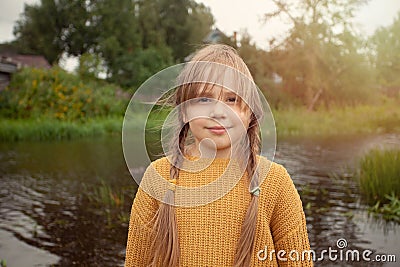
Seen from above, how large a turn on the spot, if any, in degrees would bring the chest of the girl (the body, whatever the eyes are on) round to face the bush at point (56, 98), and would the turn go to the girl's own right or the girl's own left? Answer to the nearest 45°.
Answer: approximately 180°

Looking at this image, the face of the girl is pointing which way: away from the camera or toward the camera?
toward the camera

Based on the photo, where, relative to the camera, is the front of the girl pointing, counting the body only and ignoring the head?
toward the camera

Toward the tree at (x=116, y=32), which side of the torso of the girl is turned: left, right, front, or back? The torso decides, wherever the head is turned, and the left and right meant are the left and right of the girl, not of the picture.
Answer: back

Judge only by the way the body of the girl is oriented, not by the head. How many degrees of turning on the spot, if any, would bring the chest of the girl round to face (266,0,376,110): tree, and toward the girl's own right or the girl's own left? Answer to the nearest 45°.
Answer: approximately 180°

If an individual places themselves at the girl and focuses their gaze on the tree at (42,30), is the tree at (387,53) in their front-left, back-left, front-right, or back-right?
front-right

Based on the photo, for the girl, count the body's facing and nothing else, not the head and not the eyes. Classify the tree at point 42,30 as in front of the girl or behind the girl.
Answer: behind

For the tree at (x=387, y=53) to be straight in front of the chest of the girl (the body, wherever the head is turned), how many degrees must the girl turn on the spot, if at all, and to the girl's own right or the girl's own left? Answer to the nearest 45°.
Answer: approximately 180°
